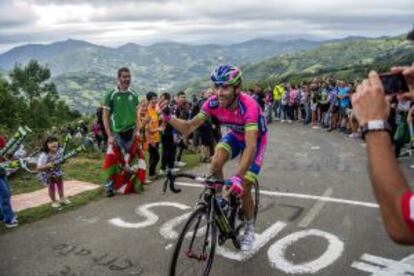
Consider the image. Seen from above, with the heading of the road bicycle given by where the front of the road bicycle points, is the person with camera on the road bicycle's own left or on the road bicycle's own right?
on the road bicycle's own left

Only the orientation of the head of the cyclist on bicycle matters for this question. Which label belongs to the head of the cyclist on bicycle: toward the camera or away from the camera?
toward the camera

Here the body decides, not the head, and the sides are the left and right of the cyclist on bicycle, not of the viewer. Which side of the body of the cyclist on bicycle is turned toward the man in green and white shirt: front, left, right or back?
right

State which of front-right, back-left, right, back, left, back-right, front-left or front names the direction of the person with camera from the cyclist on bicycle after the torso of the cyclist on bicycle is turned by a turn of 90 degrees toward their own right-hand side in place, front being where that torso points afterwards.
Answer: back-left

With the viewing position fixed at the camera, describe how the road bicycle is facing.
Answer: facing the viewer and to the left of the viewer
